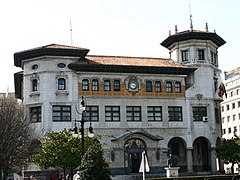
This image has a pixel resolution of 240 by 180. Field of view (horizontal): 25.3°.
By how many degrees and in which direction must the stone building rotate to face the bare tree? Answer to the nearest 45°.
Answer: approximately 45° to its right

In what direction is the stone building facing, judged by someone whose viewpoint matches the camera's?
facing the viewer
